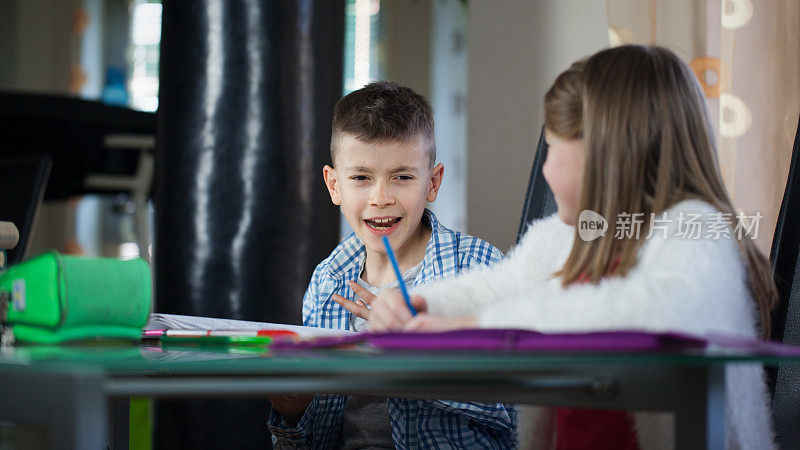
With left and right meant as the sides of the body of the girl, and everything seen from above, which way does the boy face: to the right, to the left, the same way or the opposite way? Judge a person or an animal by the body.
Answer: to the left

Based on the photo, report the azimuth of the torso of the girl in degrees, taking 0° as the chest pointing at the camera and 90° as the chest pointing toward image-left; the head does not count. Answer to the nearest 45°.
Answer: approximately 90°

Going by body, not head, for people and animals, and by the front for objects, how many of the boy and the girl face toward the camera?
1

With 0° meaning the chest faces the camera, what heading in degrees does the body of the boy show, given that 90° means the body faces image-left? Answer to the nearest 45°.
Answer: approximately 0°

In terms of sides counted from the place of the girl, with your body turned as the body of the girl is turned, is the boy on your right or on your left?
on your right

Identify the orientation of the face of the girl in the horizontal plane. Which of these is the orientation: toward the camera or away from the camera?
away from the camera
